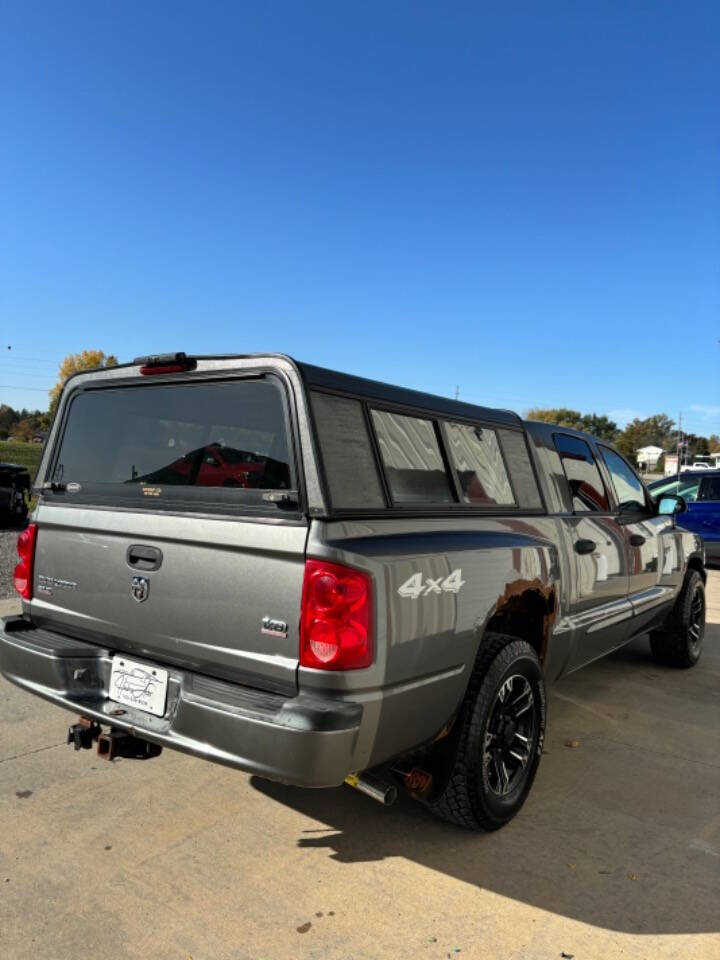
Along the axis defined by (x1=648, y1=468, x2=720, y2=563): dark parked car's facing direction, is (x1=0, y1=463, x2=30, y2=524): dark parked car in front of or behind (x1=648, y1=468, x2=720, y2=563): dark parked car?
in front

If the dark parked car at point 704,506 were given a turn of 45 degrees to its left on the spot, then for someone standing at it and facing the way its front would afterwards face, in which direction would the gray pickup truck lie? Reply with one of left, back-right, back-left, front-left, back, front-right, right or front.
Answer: front

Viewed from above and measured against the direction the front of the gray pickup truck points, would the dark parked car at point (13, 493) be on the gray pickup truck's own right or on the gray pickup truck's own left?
on the gray pickup truck's own left

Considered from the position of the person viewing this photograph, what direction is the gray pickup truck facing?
facing away from the viewer and to the right of the viewer
